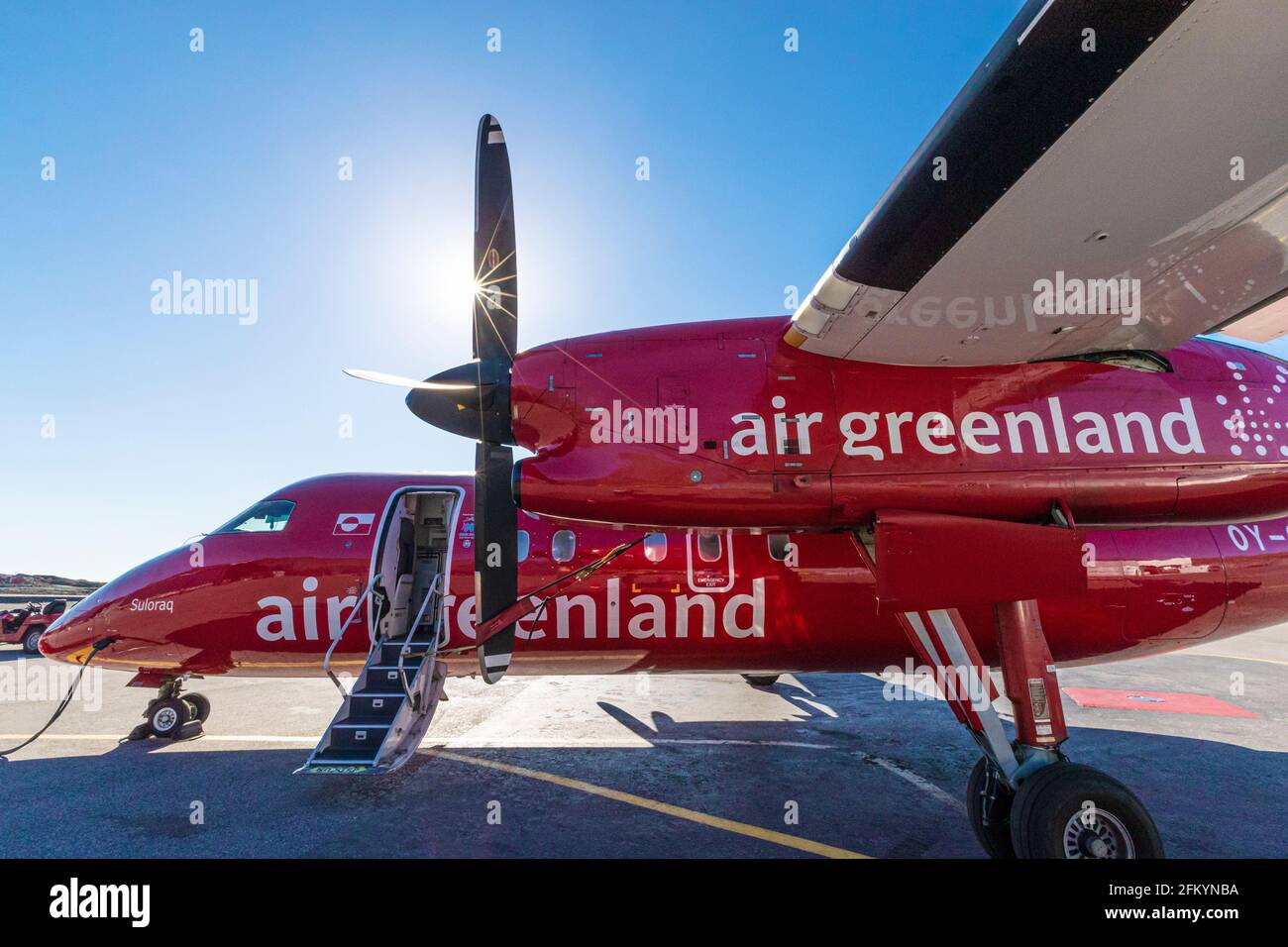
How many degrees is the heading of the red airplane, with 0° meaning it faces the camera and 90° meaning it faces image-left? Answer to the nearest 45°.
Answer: approximately 90°

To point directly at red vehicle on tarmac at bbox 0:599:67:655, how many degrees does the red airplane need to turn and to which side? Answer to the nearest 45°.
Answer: approximately 45° to its right
